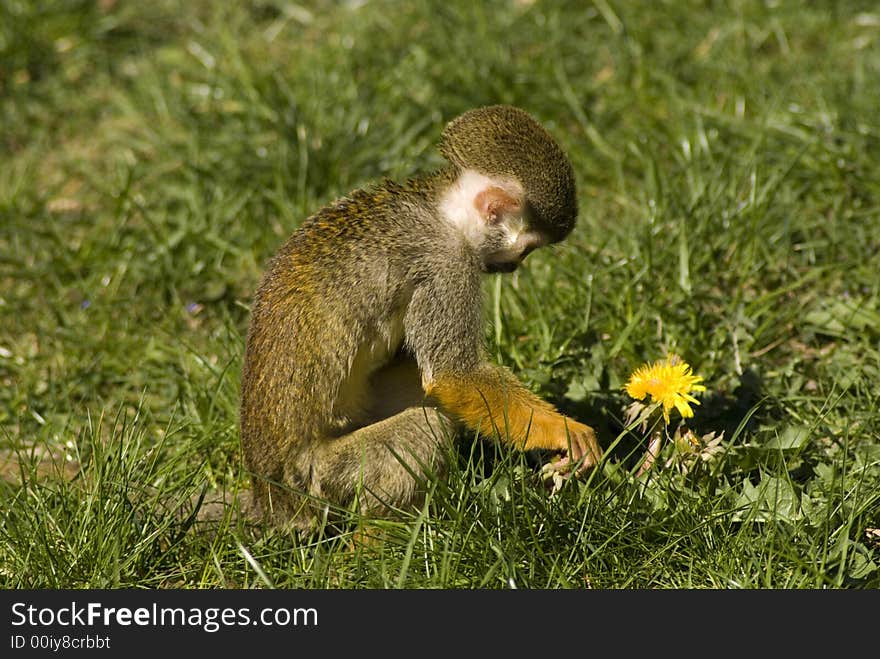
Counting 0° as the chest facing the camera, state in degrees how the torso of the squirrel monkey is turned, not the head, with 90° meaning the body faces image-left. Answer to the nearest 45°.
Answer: approximately 270°

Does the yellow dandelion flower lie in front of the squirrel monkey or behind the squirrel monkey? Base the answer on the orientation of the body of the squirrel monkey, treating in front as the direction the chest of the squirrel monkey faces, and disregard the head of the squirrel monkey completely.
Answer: in front
